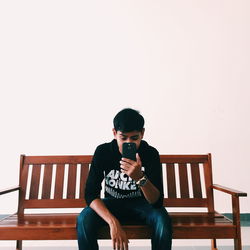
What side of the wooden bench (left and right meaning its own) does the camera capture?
front

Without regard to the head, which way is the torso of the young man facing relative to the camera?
toward the camera
